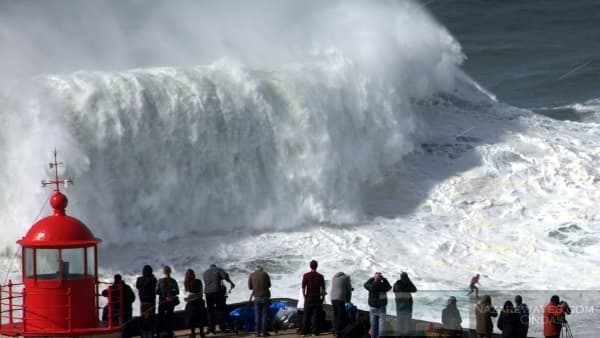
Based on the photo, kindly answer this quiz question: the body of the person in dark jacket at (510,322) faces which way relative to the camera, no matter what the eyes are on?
away from the camera

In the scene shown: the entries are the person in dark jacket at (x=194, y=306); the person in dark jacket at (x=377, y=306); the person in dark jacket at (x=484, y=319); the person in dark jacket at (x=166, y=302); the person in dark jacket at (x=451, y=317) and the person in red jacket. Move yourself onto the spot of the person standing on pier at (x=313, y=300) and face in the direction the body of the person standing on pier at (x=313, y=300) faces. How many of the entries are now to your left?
2

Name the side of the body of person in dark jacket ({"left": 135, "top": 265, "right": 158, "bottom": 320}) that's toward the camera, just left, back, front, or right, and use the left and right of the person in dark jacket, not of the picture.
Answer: back

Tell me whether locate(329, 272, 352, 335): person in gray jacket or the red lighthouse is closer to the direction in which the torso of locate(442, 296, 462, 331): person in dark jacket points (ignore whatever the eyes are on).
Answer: the person in gray jacket

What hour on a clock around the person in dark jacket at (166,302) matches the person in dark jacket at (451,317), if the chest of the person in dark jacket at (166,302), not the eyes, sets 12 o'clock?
the person in dark jacket at (451,317) is roughly at 4 o'clock from the person in dark jacket at (166,302).

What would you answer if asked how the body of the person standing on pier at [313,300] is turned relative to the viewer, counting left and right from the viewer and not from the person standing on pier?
facing away from the viewer

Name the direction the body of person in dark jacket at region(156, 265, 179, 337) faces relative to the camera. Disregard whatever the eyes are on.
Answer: away from the camera

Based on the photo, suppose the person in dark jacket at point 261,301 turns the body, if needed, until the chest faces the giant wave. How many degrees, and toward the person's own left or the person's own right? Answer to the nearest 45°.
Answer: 0° — they already face it

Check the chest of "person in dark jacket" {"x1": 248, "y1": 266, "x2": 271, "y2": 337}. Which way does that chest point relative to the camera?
away from the camera

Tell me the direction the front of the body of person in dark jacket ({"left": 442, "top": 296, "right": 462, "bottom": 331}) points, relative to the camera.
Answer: away from the camera

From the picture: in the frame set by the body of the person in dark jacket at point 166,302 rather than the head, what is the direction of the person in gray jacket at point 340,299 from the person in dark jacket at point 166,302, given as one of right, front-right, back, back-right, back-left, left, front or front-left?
right
